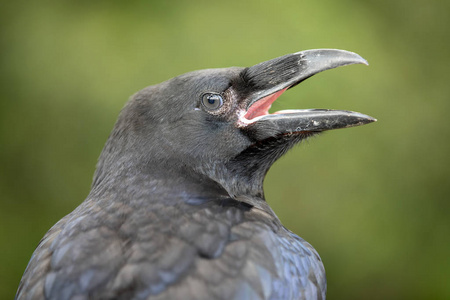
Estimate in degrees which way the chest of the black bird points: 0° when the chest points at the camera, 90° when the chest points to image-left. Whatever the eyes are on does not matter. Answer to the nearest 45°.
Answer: approximately 225°
